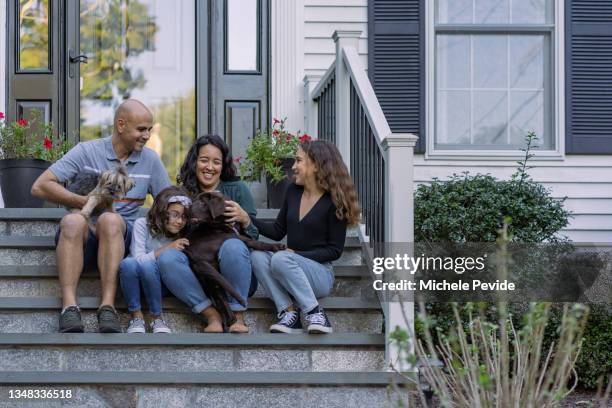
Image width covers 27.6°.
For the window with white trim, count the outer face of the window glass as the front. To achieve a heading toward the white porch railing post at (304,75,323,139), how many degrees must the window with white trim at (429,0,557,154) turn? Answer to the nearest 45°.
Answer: approximately 45° to its right

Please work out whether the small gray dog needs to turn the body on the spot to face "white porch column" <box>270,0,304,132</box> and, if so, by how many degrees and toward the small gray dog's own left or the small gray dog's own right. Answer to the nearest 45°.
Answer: approximately 90° to the small gray dog's own left

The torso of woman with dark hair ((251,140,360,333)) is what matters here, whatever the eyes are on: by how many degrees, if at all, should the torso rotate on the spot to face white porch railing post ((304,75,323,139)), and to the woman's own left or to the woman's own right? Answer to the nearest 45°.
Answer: approximately 135° to the woman's own right

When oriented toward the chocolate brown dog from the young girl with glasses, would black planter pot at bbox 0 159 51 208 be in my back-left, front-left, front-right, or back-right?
back-left

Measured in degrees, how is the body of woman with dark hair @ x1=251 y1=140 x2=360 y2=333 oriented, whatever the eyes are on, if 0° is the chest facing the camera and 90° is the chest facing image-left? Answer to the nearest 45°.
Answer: approximately 45°

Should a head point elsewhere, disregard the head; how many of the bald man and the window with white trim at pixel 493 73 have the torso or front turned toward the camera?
2

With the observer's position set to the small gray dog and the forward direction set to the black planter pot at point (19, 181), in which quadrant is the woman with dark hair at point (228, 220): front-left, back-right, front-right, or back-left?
back-right

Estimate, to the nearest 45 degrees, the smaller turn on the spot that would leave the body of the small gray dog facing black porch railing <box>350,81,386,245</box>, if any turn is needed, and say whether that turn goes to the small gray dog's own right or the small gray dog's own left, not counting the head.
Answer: approximately 45° to the small gray dog's own left

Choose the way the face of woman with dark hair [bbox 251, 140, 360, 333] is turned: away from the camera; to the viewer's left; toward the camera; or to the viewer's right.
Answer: to the viewer's left

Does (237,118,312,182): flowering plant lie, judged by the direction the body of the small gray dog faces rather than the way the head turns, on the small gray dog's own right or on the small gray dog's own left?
on the small gray dog's own left
